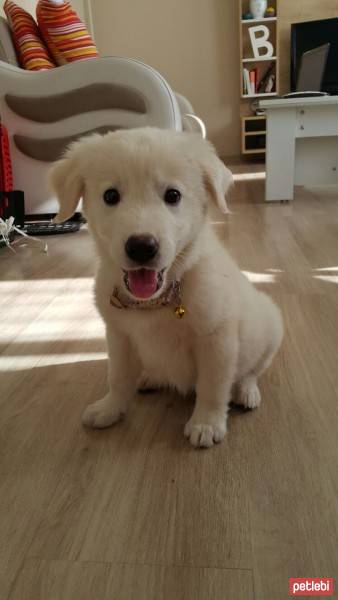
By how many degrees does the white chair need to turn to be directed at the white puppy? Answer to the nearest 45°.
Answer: approximately 90° to its right

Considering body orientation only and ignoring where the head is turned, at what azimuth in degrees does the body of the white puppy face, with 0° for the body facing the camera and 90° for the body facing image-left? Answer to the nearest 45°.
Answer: approximately 45°

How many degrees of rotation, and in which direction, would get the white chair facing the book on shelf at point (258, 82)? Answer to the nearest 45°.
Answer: approximately 45° to its left

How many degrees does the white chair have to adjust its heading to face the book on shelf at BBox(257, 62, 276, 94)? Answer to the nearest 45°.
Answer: approximately 45° to its left
